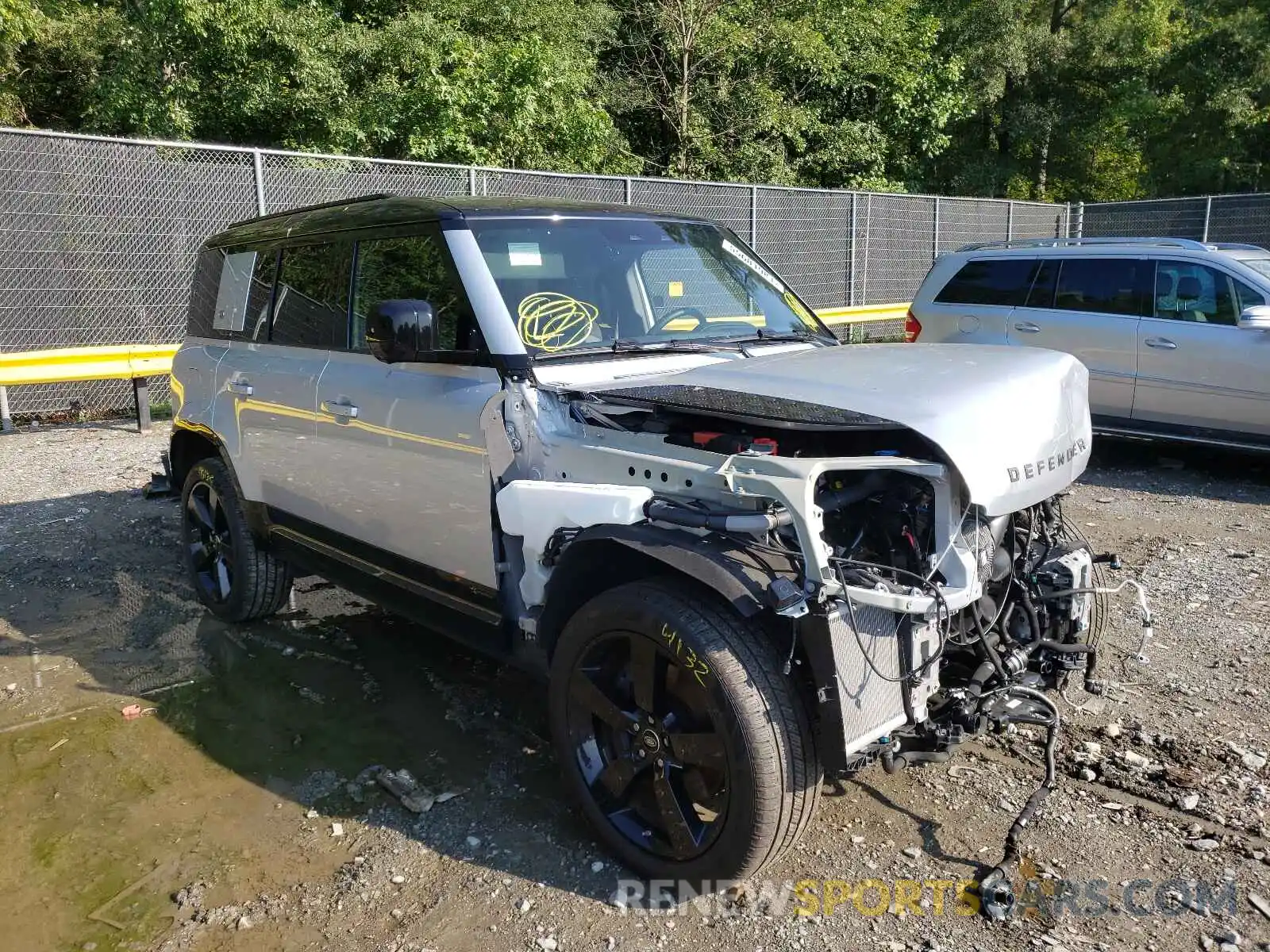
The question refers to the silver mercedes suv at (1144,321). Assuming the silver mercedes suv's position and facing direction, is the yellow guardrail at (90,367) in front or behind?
behind

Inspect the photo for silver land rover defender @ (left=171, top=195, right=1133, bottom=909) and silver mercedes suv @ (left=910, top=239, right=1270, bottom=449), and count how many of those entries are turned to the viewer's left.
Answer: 0

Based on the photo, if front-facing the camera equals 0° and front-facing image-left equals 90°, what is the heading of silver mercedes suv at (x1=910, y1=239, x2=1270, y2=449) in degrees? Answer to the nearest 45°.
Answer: approximately 270°

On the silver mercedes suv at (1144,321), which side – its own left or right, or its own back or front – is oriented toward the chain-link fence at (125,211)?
back

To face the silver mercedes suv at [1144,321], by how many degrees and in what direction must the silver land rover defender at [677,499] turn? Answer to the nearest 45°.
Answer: approximately 90° to its left

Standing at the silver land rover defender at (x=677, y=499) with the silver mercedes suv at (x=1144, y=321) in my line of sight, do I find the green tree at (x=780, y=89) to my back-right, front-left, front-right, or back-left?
front-left

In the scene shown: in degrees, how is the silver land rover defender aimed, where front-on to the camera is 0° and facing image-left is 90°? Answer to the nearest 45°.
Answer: approximately 315°

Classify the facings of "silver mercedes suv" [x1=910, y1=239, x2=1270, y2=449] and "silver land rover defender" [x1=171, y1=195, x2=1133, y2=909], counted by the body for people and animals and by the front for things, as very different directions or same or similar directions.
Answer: same or similar directions

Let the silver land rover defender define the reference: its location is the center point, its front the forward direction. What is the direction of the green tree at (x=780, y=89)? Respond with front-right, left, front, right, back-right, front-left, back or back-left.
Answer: back-left

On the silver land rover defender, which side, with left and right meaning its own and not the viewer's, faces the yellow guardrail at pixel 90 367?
back
